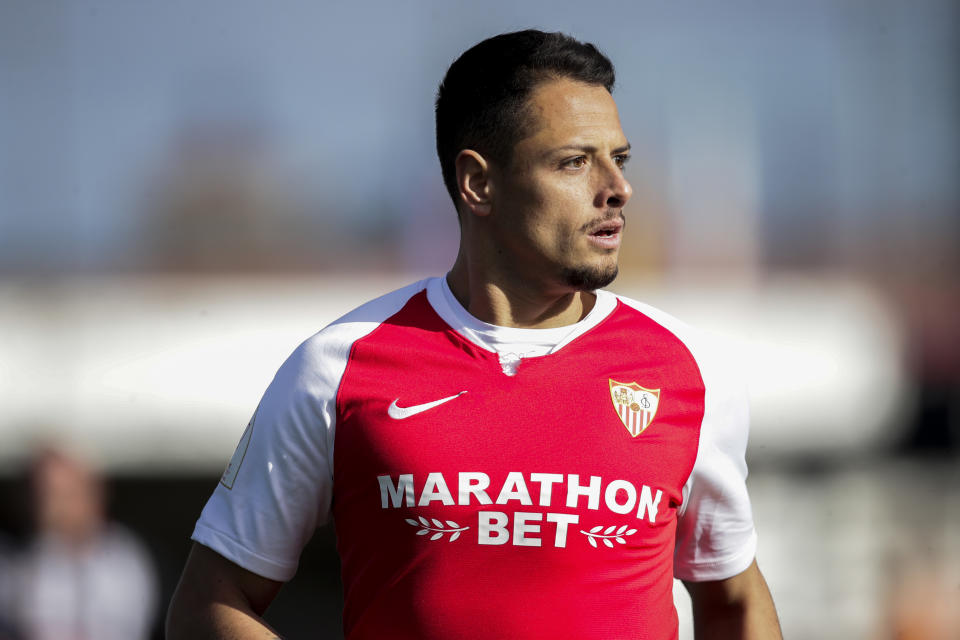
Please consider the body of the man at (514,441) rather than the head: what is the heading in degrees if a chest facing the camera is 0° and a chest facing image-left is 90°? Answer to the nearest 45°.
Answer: approximately 0°

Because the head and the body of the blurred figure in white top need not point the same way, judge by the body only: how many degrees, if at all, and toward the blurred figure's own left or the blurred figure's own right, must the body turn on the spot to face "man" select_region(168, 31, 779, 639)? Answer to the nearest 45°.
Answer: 0° — they already face them

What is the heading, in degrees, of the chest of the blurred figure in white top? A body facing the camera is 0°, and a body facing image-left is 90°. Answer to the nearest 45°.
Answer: approximately 0°

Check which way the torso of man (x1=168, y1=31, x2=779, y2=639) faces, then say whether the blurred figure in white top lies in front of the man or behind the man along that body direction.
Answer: behind

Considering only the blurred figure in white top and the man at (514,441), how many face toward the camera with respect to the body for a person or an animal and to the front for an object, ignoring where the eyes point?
2
